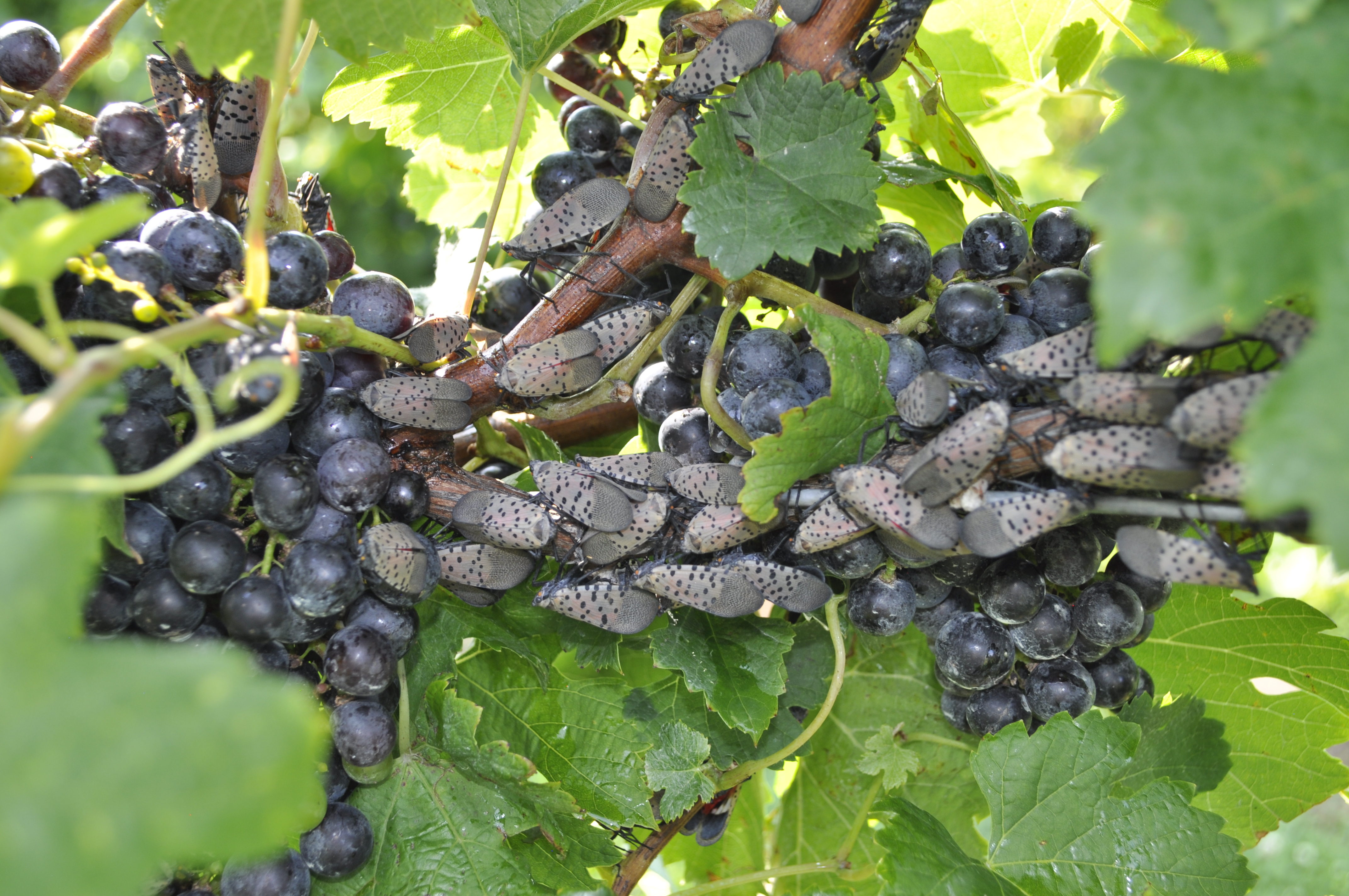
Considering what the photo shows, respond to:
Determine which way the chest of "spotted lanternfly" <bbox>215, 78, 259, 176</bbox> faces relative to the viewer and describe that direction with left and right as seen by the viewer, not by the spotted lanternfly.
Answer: facing away from the viewer

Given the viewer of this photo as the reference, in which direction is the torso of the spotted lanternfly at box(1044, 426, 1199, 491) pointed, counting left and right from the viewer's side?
facing to the left of the viewer

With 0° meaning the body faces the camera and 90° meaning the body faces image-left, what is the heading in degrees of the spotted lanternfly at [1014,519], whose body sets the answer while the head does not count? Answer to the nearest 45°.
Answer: approximately 270°

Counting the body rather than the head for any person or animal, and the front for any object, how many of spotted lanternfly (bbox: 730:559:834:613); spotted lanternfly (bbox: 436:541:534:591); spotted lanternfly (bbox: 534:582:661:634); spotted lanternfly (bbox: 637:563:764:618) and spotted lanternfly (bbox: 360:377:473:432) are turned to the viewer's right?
0

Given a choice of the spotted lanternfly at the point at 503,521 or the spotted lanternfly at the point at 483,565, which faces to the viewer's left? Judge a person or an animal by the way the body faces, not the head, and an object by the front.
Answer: the spotted lanternfly at the point at 483,565

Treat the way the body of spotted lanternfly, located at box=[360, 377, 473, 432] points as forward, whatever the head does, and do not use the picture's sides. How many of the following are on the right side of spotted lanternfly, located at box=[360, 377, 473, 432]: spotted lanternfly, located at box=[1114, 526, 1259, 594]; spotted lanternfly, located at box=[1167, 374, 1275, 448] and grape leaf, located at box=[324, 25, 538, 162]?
1

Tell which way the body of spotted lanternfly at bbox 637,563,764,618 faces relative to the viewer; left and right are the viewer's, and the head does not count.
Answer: facing to the left of the viewer

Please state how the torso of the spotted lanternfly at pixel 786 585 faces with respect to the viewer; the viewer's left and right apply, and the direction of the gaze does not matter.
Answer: facing to the left of the viewer

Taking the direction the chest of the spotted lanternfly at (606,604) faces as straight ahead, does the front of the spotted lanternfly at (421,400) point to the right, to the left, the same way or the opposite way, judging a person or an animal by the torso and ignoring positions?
the same way

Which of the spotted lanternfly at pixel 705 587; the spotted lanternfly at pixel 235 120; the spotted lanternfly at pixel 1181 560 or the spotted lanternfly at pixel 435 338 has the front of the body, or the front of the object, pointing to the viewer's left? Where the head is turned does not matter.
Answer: the spotted lanternfly at pixel 705 587

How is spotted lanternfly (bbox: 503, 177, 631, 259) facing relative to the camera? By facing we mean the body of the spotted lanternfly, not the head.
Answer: to the viewer's left

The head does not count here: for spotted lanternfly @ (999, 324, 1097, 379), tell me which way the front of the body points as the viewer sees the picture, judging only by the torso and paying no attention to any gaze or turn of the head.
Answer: to the viewer's left

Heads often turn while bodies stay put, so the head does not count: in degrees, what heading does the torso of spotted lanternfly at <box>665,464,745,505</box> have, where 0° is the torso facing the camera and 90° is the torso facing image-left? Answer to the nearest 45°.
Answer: approximately 90°
